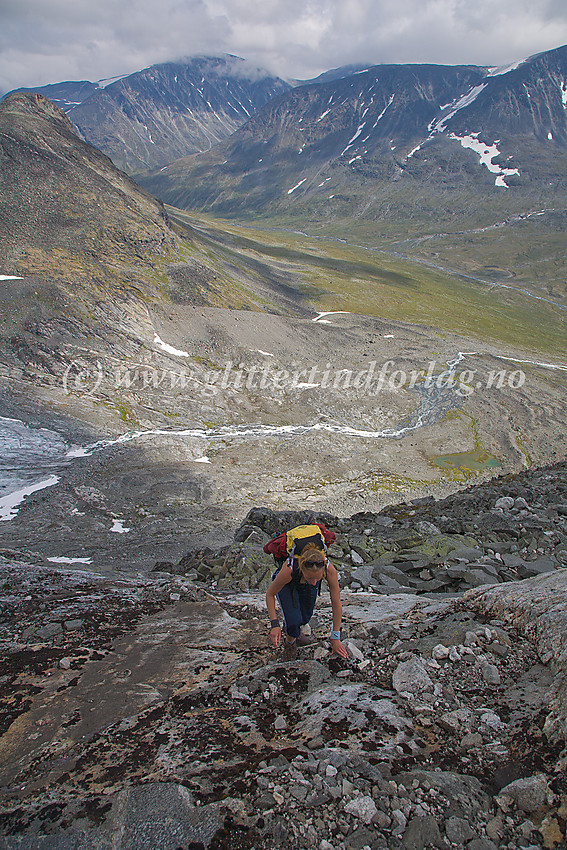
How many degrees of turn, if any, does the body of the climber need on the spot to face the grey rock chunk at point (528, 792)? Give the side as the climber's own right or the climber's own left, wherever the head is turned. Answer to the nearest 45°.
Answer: approximately 45° to the climber's own left

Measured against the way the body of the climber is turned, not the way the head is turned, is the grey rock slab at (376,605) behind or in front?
behind

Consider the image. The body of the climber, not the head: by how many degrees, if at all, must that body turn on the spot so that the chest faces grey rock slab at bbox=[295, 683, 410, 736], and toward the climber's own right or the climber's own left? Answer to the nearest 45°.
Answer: approximately 45° to the climber's own left

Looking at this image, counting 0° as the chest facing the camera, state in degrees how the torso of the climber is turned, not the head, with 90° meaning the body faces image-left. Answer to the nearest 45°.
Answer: approximately 0°
